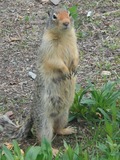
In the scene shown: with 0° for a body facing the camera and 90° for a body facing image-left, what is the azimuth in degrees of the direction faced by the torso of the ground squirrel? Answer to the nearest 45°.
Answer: approximately 315°

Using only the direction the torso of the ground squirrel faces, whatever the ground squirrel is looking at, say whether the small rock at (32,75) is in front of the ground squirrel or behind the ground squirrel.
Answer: behind

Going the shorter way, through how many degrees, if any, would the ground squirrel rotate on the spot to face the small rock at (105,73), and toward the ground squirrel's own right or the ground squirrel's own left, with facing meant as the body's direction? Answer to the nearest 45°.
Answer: approximately 90° to the ground squirrel's own left
